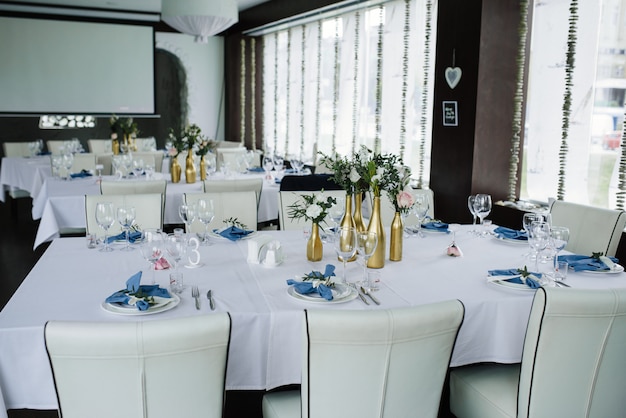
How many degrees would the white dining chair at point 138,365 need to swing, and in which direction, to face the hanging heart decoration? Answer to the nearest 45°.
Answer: approximately 45° to its right

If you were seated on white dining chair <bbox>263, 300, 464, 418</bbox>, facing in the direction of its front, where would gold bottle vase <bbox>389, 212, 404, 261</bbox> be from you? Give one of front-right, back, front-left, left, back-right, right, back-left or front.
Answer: front-right

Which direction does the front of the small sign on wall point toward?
toward the camera

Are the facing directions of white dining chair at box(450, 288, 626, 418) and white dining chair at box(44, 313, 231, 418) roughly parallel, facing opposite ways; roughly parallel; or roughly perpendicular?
roughly parallel

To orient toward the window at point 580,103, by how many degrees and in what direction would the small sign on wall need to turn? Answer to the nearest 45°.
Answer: approximately 45° to its left

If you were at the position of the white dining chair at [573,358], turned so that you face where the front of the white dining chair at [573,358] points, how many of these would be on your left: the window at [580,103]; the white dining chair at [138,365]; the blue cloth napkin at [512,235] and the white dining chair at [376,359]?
2

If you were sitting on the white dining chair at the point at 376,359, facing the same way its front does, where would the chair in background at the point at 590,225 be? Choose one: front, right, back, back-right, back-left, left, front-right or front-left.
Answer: right

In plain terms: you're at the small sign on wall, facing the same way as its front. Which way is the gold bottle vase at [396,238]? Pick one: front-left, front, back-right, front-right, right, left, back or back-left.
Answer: front

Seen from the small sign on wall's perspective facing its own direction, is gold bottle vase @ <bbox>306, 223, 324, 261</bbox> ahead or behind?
ahead

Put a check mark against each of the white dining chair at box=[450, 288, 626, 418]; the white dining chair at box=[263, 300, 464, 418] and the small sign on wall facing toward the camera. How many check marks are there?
1

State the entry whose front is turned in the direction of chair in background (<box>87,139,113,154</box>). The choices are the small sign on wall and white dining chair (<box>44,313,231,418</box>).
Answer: the white dining chair

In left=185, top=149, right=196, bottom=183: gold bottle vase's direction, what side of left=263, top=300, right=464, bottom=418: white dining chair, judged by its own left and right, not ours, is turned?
front

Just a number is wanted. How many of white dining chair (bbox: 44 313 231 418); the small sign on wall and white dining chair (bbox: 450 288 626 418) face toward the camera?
1

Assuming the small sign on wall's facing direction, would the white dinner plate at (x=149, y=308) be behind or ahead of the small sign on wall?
ahead

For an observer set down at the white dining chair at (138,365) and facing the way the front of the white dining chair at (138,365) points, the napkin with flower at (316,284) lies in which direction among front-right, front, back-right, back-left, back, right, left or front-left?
front-right

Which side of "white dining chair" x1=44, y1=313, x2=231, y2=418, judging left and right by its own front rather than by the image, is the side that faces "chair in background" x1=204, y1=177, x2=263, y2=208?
front

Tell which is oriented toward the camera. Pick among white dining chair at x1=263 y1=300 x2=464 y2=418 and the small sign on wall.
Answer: the small sign on wall

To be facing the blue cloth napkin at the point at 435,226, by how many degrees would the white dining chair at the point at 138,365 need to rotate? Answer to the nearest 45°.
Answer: approximately 45° to its right

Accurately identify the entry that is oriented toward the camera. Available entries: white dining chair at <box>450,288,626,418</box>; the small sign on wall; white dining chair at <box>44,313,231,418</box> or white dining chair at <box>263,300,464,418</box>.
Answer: the small sign on wall

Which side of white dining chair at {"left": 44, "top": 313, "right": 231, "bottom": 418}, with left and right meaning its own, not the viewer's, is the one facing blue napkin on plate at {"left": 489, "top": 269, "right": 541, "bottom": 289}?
right

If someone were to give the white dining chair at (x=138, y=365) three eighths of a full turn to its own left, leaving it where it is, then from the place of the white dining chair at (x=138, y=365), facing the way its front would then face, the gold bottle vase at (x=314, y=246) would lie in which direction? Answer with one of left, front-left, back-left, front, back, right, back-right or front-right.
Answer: back

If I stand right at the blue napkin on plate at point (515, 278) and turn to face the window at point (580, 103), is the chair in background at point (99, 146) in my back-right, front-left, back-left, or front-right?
front-left
